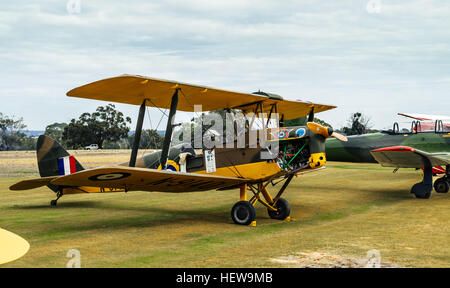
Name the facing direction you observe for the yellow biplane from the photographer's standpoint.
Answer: facing the viewer and to the right of the viewer
